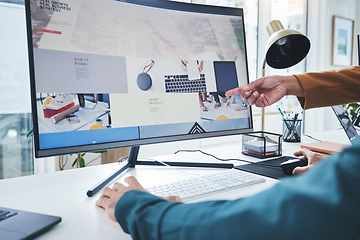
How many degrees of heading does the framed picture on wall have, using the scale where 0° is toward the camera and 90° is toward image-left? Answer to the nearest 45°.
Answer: approximately 315°

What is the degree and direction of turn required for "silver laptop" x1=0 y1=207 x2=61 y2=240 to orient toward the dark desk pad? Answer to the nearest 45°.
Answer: approximately 45° to its left

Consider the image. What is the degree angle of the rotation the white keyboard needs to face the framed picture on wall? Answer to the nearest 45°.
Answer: approximately 90° to its left

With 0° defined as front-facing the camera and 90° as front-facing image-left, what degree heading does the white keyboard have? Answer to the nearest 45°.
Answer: approximately 315°

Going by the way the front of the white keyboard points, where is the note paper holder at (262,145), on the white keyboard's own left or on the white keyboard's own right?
on the white keyboard's own left

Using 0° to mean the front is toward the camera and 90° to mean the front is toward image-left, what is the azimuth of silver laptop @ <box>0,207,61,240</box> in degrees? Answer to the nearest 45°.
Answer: approximately 315°

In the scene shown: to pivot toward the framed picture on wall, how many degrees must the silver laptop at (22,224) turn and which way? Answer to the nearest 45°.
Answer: approximately 90° to its left
